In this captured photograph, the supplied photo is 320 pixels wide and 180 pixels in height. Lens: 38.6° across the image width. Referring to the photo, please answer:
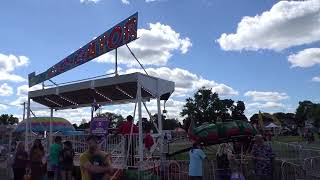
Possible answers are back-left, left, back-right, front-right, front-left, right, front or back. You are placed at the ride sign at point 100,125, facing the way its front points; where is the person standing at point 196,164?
front-left

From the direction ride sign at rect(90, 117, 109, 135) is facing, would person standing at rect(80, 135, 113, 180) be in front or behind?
in front

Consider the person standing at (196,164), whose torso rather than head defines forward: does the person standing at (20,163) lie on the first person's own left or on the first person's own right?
on the first person's own left

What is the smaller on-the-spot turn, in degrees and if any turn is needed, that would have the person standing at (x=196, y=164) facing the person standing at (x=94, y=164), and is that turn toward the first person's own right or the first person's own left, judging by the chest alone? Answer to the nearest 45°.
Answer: approximately 180°

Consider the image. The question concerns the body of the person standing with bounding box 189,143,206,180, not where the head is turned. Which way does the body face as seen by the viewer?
away from the camera

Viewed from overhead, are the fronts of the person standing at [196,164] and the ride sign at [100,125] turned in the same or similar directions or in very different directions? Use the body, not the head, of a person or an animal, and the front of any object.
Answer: very different directions

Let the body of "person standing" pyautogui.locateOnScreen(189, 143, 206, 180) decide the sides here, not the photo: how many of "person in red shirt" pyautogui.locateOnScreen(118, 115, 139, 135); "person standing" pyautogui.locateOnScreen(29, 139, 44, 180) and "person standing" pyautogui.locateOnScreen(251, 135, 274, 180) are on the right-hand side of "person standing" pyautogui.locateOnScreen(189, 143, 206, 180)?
1

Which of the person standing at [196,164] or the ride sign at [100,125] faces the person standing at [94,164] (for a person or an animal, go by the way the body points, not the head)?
the ride sign

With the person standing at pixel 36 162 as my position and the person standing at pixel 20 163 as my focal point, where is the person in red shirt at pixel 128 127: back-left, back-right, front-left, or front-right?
back-right

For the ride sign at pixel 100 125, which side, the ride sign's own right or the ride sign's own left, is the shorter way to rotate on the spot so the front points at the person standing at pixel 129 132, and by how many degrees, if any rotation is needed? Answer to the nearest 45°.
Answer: approximately 45° to the ride sign's own left

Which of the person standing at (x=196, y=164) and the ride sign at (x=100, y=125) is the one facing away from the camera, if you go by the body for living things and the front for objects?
the person standing

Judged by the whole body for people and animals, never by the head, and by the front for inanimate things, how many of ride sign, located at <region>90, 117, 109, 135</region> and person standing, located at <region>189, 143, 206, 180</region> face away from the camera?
1

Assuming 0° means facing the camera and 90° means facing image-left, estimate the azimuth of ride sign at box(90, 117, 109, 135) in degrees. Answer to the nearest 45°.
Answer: approximately 0°
